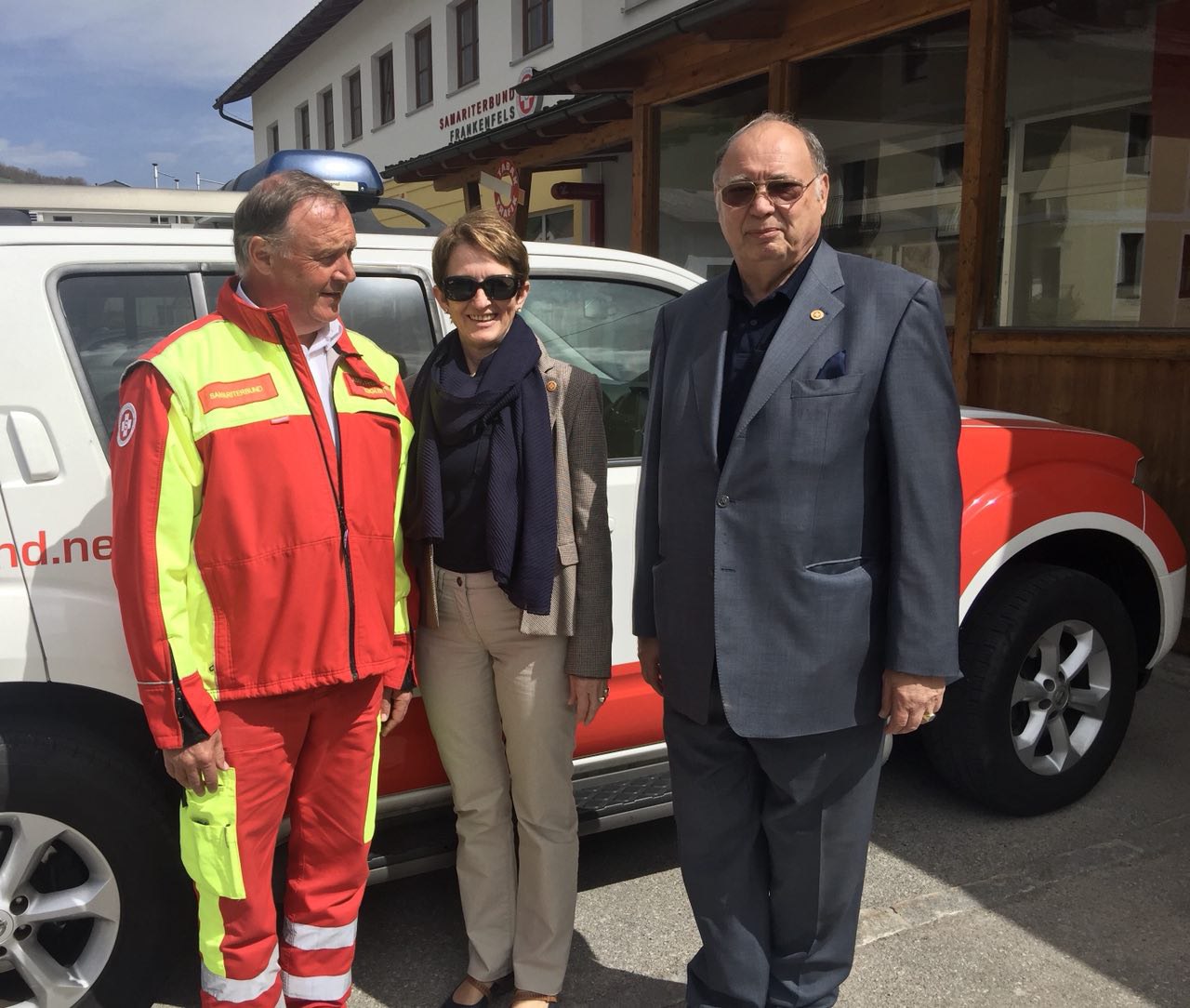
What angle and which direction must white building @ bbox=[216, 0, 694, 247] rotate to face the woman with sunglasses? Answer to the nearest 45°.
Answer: approximately 45° to its left

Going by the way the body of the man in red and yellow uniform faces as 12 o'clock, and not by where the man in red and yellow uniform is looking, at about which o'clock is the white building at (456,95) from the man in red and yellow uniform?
The white building is roughly at 8 o'clock from the man in red and yellow uniform.

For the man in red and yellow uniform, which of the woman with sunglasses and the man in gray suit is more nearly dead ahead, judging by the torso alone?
the man in gray suit

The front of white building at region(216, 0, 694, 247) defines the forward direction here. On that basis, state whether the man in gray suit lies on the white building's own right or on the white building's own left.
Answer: on the white building's own left

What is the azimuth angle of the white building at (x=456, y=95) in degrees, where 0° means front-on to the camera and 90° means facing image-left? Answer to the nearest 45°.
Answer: approximately 45°

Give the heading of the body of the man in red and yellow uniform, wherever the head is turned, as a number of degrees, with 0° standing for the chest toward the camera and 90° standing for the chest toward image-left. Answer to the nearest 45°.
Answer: approximately 315°

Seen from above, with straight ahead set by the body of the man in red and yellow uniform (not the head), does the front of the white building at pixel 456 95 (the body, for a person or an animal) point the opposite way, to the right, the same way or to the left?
to the right

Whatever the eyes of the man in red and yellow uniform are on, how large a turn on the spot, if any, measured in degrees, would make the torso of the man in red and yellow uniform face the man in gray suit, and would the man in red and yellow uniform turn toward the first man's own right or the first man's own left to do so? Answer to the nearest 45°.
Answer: approximately 45° to the first man's own left

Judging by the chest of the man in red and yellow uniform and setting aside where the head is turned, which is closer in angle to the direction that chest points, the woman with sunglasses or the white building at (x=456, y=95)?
the woman with sunglasses
